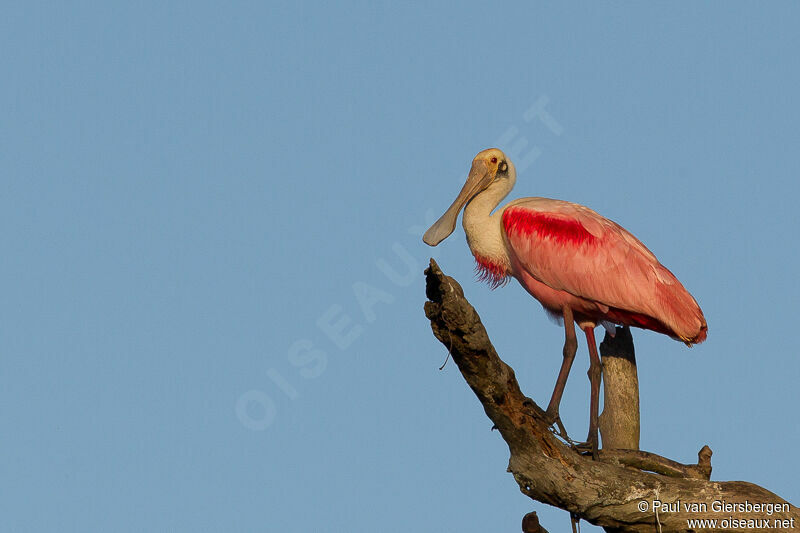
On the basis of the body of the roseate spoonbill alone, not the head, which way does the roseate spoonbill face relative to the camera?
to the viewer's left
